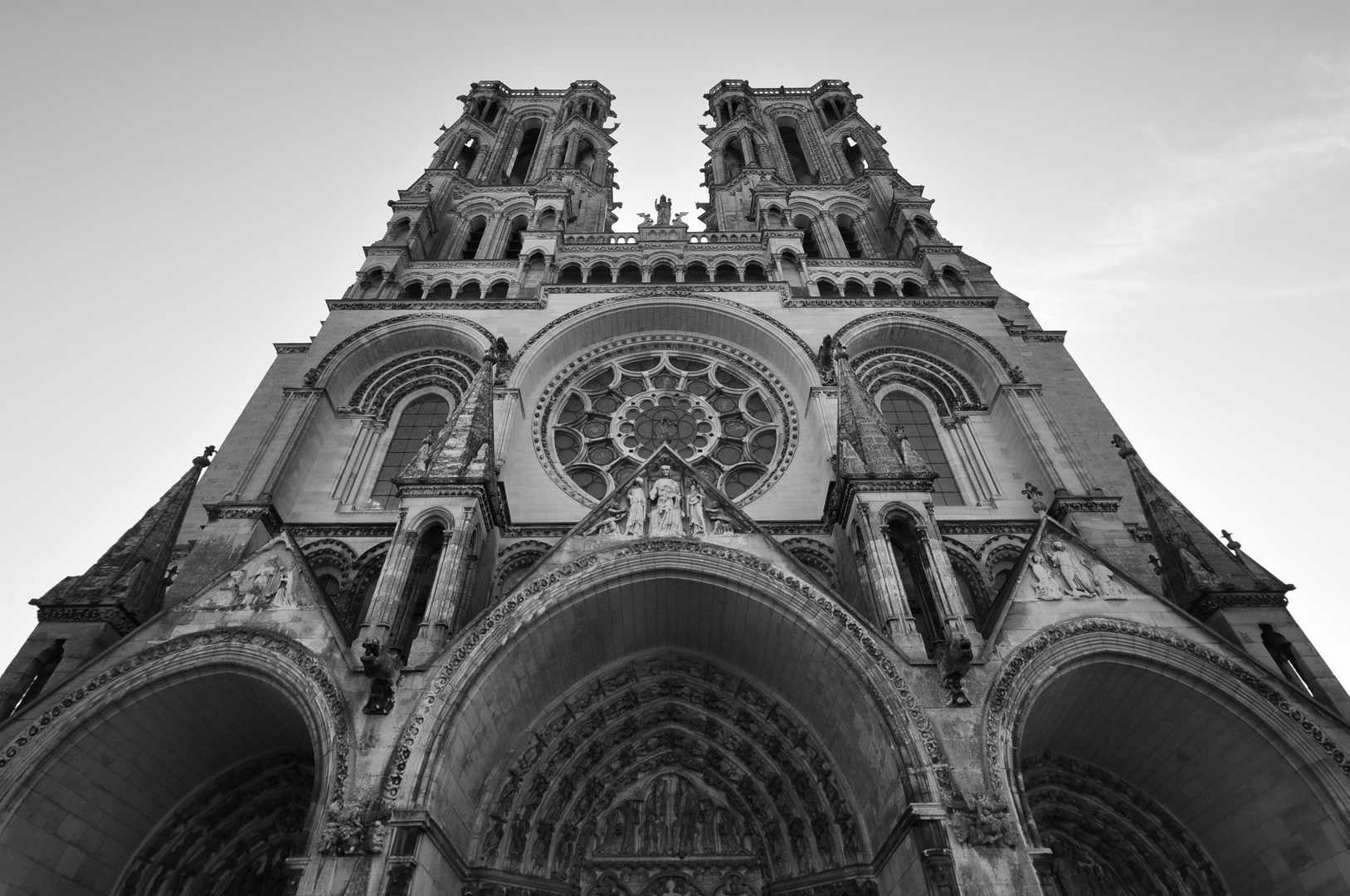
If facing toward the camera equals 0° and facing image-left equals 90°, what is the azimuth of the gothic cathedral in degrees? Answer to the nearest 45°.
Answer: approximately 0°
